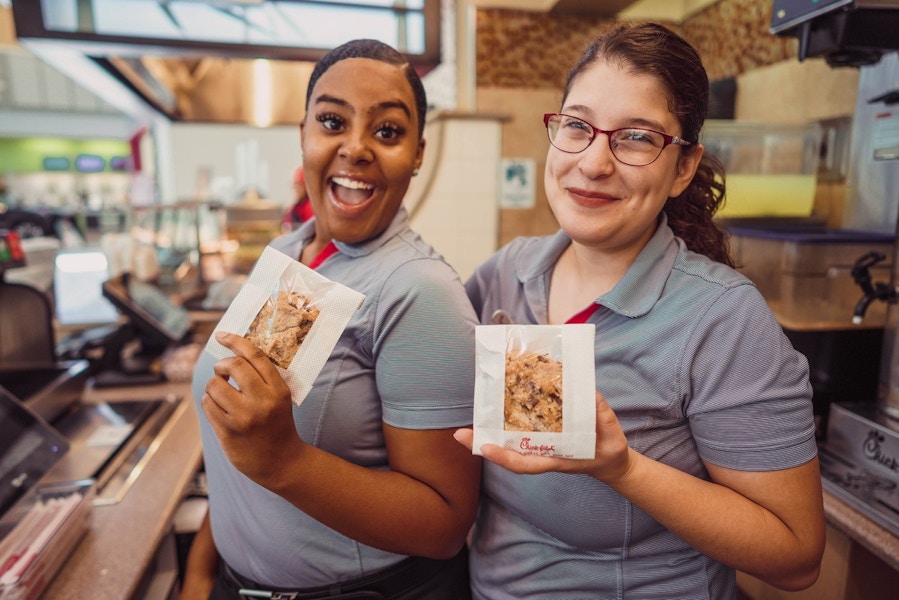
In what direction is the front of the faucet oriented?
to the viewer's left

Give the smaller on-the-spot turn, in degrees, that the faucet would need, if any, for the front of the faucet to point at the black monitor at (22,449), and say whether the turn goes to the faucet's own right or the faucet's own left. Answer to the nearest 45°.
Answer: approximately 45° to the faucet's own left

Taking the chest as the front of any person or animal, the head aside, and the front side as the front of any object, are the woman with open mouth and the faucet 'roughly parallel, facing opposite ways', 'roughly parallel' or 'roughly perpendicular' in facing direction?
roughly perpendicular

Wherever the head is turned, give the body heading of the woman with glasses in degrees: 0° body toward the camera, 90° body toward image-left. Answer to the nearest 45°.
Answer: approximately 45°

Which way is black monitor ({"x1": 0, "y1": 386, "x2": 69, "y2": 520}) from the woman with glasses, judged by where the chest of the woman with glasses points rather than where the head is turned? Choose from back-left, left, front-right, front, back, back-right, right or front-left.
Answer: front-right

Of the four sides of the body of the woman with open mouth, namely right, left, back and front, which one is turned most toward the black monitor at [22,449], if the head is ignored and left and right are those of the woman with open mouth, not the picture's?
right
